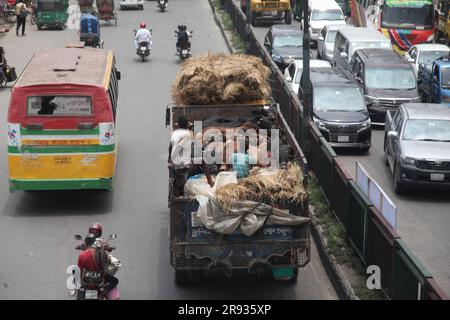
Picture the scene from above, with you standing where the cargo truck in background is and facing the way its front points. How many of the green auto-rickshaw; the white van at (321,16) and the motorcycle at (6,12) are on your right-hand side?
2

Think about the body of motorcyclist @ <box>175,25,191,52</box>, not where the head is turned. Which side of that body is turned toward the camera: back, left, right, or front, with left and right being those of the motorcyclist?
back

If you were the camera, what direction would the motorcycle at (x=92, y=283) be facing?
facing away from the viewer

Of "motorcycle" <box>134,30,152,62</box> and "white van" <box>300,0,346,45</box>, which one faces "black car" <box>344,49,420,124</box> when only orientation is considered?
the white van

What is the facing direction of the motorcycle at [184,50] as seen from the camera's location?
facing away from the viewer

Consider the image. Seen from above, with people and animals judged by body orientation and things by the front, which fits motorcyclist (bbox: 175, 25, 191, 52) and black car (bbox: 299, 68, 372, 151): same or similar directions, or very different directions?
very different directions

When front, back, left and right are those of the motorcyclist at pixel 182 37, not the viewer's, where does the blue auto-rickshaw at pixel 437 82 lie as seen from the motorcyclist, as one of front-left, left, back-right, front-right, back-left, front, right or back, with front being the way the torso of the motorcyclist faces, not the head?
back-right

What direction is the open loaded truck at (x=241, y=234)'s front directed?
away from the camera

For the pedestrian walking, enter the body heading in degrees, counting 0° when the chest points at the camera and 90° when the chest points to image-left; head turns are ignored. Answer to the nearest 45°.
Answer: approximately 180°

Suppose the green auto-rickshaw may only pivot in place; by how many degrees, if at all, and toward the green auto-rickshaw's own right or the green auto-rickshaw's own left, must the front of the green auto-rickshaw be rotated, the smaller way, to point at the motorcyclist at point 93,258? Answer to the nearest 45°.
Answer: approximately 180°

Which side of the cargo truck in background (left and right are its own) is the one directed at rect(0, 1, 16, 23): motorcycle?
right

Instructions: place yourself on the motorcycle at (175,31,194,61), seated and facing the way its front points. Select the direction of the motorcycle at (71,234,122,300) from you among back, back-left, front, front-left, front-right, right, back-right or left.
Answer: back

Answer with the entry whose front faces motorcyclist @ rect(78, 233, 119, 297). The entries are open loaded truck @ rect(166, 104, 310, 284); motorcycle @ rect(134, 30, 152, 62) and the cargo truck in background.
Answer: the cargo truck in background

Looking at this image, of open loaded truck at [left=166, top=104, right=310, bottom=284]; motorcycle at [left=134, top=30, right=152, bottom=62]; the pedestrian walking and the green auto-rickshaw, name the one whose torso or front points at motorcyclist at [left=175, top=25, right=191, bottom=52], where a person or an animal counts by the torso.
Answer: the open loaded truck
